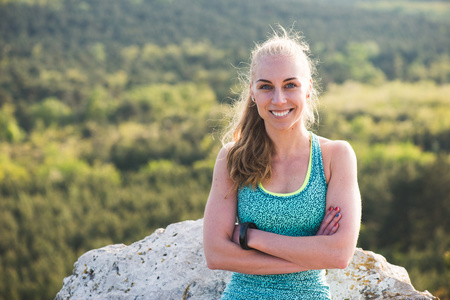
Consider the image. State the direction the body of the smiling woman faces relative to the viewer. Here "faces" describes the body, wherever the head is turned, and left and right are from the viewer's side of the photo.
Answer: facing the viewer

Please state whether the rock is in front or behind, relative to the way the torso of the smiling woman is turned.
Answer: behind
